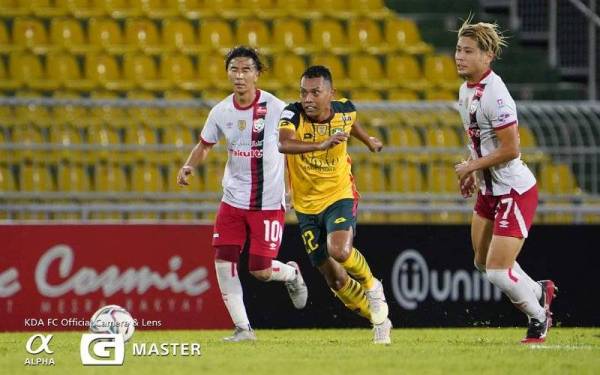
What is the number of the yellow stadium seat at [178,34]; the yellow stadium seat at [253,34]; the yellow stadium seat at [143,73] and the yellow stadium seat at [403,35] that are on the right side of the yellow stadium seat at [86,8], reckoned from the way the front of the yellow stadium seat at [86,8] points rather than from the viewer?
0

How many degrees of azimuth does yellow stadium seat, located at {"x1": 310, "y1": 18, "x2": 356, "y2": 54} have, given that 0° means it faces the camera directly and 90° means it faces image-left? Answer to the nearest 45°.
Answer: approximately 315°

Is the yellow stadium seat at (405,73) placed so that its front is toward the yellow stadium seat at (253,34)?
no

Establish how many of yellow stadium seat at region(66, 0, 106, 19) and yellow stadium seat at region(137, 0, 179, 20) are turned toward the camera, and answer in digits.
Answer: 2

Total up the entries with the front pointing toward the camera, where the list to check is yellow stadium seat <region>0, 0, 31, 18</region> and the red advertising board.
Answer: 2

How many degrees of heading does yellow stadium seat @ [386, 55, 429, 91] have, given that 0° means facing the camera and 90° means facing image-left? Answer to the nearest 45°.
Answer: approximately 315°

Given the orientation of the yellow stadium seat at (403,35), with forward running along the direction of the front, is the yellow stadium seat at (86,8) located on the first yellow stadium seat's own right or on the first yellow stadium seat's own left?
on the first yellow stadium seat's own right

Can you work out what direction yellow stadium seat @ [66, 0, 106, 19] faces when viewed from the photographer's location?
facing the viewer

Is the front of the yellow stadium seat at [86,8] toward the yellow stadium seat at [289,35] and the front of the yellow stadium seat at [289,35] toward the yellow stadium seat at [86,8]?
no

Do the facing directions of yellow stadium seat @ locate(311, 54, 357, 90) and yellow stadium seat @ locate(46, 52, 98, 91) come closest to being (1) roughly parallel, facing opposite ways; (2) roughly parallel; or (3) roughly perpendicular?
roughly parallel

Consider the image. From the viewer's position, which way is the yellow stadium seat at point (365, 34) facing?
facing the viewer and to the right of the viewer

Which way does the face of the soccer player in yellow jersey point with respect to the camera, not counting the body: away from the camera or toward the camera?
toward the camera

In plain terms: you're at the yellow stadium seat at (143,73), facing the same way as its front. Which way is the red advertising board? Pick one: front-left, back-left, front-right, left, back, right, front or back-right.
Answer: front-right

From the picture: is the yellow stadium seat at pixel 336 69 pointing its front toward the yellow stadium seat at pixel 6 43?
no

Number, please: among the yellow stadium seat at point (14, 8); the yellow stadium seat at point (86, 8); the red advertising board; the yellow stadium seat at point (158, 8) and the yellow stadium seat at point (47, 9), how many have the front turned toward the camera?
5

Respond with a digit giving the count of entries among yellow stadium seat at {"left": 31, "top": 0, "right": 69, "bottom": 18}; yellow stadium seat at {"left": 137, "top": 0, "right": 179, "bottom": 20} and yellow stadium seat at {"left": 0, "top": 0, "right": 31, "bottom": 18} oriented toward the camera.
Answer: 3
